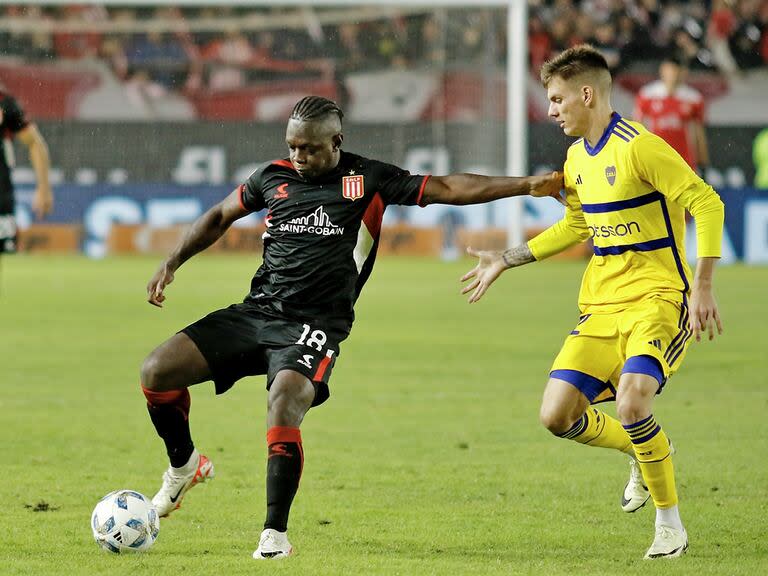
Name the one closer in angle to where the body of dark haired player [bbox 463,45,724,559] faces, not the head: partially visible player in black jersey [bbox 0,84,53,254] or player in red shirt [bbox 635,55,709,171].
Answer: the partially visible player in black jersey

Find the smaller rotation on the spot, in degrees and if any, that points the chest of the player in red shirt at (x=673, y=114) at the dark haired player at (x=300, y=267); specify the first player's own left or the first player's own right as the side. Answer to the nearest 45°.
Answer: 0° — they already face them

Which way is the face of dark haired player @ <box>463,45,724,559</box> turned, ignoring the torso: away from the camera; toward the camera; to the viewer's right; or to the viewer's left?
to the viewer's left

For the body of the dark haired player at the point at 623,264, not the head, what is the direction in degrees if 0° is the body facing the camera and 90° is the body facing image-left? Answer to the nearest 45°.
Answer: approximately 45°

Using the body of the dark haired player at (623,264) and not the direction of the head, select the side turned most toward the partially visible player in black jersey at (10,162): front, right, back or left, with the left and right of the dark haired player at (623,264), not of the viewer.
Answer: right

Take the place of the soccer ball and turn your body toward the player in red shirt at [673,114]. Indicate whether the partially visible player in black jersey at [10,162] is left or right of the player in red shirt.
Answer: left

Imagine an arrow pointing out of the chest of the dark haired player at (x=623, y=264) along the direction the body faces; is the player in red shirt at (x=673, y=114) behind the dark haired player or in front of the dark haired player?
behind

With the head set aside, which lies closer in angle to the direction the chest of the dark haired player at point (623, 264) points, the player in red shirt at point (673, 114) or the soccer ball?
the soccer ball

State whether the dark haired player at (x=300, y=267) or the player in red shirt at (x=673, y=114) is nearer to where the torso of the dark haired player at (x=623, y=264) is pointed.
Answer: the dark haired player

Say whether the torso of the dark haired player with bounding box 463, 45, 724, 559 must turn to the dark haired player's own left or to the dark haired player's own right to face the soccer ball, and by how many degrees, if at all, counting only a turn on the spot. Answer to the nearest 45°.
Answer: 0° — they already face it
